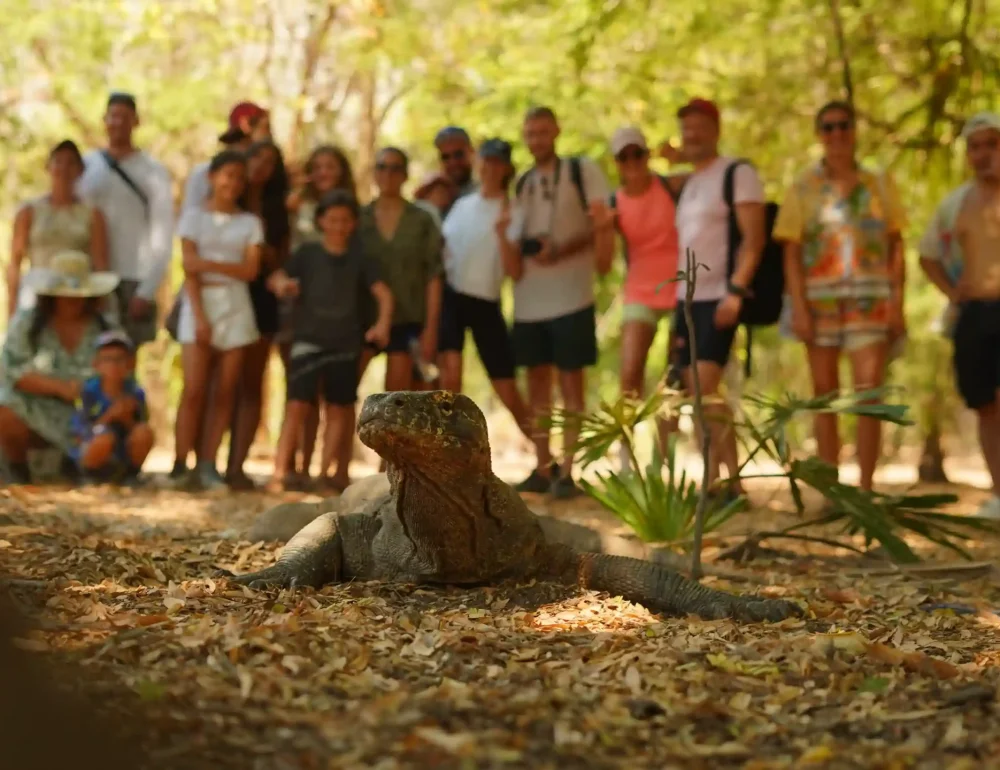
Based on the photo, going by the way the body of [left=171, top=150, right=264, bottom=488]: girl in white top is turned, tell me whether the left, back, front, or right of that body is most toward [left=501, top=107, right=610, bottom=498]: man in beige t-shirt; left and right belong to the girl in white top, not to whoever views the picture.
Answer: left

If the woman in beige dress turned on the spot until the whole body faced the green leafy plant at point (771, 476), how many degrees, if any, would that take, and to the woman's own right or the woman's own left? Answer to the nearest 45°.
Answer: approximately 45° to the woman's own left

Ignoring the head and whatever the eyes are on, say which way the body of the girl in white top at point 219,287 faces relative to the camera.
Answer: toward the camera

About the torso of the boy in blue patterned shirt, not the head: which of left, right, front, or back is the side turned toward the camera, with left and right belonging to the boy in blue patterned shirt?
front

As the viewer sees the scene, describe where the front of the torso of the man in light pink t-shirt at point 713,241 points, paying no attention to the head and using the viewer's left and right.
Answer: facing the viewer and to the left of the viewer

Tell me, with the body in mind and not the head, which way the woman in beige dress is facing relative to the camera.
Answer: toward the camera

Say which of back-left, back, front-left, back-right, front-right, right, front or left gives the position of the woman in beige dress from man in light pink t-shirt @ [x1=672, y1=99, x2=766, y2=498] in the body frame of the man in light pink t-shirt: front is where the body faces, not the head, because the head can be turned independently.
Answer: front-right

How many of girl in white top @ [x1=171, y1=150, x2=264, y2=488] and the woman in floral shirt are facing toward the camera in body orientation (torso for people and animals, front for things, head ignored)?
2

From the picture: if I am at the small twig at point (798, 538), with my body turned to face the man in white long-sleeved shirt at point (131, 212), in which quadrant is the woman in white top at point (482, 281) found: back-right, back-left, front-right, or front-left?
front-right

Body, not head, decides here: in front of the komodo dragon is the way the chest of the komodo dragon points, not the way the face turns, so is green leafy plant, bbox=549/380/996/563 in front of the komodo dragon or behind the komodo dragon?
behind

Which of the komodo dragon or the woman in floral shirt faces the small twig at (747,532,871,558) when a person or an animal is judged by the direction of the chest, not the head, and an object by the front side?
the woman in floral shirt

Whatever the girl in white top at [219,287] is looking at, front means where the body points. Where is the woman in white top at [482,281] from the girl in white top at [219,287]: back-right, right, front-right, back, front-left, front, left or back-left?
left

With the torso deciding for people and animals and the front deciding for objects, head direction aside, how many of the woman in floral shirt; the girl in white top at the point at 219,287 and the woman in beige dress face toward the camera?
3
